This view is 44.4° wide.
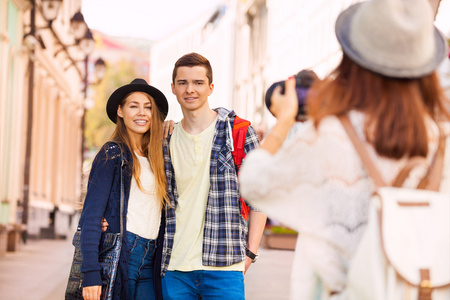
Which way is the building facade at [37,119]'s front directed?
to the viewer's right

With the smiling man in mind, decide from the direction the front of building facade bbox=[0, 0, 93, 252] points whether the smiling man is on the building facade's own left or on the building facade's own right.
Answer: on the building facade's own right

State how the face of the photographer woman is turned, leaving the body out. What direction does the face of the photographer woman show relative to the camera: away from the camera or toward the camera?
away from the camera

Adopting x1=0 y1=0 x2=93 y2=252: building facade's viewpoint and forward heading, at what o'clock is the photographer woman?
The photographer woman is roughly at 3 o'clock from the building facade.
